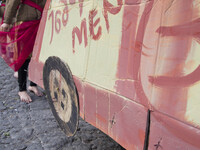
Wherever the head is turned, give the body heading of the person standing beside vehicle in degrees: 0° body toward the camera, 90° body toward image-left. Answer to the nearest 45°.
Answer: approximately 315°
